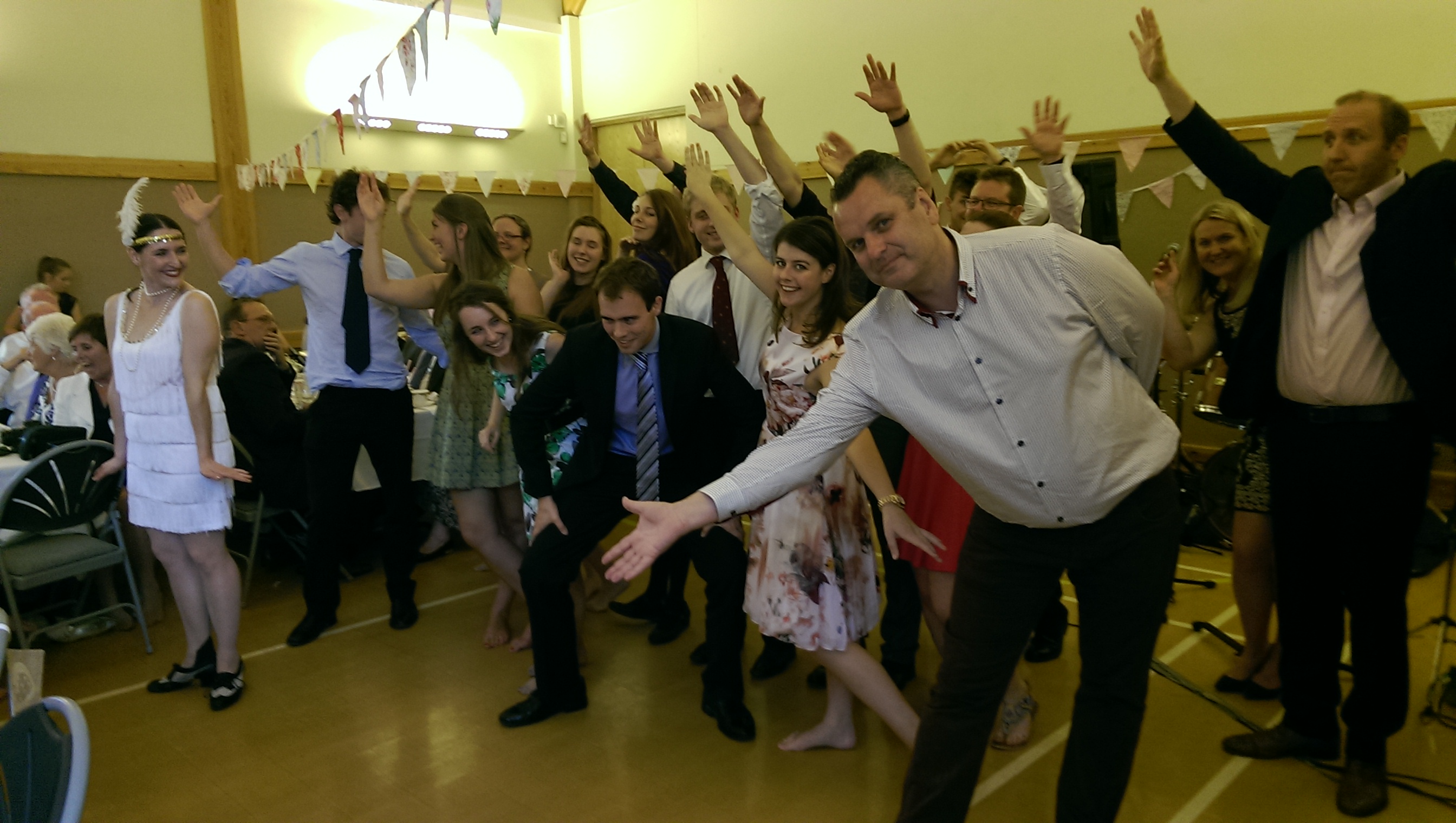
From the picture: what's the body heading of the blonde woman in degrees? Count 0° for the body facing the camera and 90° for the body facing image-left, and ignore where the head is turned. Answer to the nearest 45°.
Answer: approximately 45°

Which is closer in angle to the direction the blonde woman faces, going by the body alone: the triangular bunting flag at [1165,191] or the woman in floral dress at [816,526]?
the woman in floral dress

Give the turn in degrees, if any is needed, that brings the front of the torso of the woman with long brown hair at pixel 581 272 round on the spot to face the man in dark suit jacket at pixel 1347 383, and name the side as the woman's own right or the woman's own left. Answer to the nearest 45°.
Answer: approximately 90° to the woman's own left

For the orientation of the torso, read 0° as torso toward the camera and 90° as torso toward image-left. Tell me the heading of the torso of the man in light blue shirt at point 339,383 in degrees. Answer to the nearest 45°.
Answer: approximately 0°

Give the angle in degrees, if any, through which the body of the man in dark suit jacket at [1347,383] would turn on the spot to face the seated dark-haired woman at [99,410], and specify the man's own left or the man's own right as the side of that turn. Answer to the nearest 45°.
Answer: approximately 45° to the man's own right

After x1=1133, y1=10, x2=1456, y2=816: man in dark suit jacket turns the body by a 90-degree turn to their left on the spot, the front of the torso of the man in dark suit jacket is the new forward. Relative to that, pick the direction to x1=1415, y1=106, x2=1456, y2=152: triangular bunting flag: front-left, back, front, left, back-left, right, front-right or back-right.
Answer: back-left

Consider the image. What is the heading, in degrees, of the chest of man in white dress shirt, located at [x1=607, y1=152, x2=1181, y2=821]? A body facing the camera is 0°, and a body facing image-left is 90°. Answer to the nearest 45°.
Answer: approximately 0°

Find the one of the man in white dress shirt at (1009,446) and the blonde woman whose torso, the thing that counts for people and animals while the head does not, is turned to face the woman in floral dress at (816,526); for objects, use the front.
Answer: the blonde woman

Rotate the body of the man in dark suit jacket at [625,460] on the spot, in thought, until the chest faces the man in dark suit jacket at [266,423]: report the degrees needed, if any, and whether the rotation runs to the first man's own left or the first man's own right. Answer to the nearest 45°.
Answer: approximately 135° to the first man's own right
